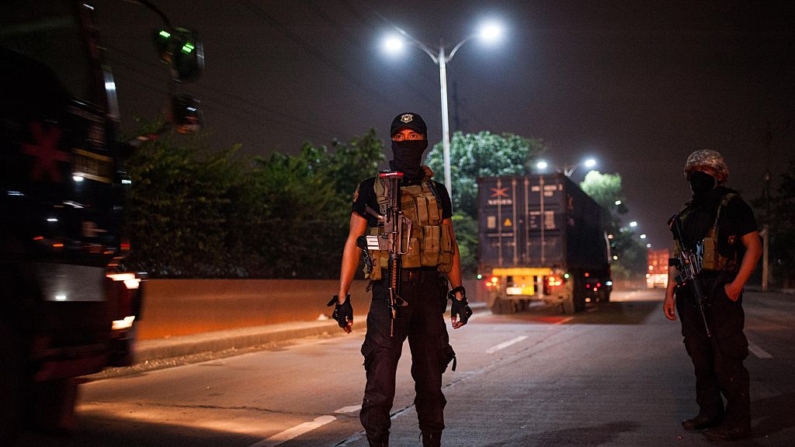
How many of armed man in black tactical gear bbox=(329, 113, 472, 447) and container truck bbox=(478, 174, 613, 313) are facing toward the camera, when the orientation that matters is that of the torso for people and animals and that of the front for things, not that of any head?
1

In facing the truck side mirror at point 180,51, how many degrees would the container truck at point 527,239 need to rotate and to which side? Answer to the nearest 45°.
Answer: approximately 180°

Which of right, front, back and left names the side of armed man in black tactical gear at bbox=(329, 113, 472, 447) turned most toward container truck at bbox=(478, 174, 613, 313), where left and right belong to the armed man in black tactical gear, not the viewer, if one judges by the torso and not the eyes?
back

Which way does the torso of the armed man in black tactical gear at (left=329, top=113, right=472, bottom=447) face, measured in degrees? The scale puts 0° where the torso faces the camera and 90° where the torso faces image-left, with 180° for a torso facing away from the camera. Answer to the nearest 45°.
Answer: approximately 0°

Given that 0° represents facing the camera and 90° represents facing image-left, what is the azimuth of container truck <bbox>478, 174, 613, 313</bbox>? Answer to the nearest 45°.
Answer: approximately 180°

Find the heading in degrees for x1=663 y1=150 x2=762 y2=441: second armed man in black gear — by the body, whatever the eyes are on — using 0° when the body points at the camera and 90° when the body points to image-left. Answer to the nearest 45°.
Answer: approximately 45°
